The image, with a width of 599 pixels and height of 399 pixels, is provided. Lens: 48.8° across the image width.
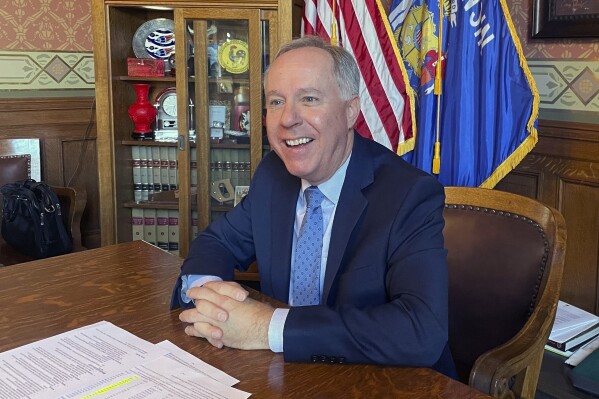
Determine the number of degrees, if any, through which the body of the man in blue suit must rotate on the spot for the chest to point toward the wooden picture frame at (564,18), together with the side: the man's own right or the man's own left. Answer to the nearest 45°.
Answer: approximately 180°

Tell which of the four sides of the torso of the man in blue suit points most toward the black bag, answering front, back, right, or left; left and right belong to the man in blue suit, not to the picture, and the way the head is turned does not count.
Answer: right

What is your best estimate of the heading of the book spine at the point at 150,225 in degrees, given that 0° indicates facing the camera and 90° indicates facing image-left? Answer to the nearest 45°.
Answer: approximately 0°

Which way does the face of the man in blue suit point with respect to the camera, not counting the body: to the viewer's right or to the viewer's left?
to the viewer's left

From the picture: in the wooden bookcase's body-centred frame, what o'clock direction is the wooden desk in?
The wooden desk is roughly at 12 o'clock from the wooden bookcase.

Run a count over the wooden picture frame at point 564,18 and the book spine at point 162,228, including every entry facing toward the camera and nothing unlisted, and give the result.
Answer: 2
